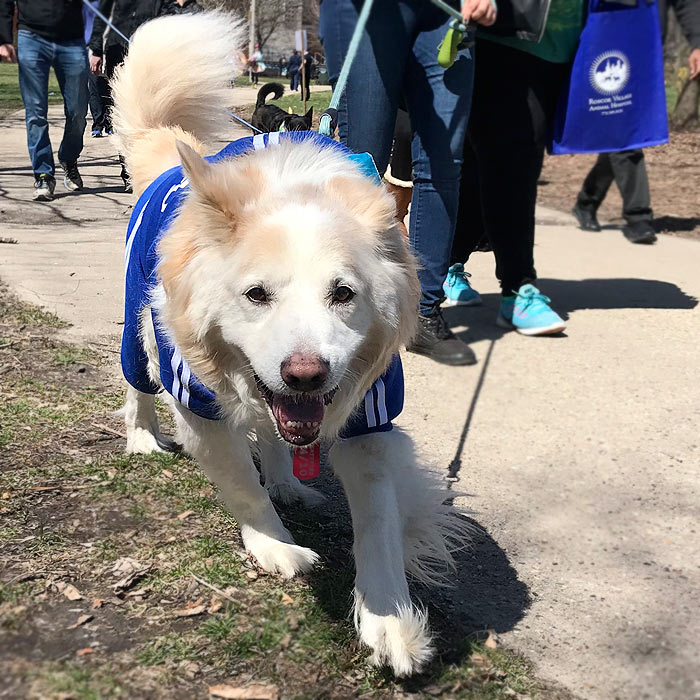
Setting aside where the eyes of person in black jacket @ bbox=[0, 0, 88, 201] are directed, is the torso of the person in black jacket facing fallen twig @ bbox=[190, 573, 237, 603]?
yes

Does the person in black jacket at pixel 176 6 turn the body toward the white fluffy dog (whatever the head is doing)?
yes

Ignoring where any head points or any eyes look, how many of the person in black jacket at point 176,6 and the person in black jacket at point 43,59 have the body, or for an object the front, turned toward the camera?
2

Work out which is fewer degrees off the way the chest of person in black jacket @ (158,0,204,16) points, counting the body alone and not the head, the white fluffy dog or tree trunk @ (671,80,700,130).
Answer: the white fluffy dog

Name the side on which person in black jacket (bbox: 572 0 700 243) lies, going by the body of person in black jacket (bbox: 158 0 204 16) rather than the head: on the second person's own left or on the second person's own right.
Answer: on the second person's own left

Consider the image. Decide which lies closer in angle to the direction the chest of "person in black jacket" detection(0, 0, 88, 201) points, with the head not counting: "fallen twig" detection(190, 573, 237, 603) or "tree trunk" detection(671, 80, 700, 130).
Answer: the fallen twig
